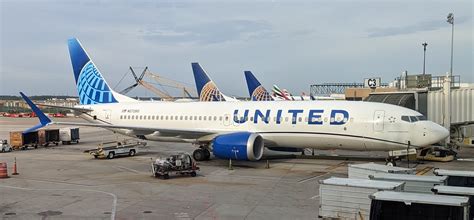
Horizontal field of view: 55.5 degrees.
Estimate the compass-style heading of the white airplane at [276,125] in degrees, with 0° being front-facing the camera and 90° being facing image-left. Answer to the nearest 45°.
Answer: approximately 315°

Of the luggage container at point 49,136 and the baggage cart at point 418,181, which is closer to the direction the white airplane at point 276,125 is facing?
the baggage cart

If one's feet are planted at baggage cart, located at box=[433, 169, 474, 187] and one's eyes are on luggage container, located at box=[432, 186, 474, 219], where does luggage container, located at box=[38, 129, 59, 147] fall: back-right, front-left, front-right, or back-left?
back-right

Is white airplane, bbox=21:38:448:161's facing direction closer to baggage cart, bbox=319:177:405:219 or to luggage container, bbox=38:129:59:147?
the baggage cart

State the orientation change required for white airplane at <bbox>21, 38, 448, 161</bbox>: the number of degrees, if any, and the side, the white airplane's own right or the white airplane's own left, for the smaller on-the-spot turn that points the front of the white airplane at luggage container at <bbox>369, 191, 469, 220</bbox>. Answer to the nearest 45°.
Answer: approximately 45° to the white airplane's own right

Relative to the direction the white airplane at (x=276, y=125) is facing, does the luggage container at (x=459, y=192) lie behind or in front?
in front

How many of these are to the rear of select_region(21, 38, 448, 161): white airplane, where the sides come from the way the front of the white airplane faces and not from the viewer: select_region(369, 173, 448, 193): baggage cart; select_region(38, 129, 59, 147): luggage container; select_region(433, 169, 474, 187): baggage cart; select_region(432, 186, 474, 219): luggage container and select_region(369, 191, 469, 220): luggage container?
1

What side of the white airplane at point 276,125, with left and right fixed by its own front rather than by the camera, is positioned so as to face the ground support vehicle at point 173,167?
right

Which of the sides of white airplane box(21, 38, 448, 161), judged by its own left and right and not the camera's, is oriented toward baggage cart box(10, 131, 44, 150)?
back

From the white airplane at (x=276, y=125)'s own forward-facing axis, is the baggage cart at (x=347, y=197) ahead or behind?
ahead

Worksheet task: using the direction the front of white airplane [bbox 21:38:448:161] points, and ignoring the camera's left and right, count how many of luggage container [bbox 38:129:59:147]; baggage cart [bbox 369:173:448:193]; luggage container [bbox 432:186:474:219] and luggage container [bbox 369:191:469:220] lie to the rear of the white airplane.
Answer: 1

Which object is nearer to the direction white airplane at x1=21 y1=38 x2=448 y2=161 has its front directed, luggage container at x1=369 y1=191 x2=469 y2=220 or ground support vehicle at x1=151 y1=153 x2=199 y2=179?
the luggage container

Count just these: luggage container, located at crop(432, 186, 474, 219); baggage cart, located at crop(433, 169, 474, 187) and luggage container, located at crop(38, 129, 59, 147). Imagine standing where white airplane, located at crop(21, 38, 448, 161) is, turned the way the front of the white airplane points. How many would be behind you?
1

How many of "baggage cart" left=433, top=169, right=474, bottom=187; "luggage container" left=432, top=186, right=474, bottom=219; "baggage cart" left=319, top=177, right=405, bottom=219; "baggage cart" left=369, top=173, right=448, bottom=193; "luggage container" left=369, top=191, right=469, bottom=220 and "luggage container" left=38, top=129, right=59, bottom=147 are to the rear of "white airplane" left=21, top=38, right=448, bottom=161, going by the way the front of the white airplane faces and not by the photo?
1

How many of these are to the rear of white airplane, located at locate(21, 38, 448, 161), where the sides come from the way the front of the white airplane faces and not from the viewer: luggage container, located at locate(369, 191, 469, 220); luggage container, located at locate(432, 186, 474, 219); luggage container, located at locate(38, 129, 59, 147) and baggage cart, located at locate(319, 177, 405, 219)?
1

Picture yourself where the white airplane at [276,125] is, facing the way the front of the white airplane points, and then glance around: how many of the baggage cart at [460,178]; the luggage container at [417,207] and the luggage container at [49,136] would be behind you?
1

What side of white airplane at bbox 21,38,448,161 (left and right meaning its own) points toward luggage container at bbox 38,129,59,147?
back
